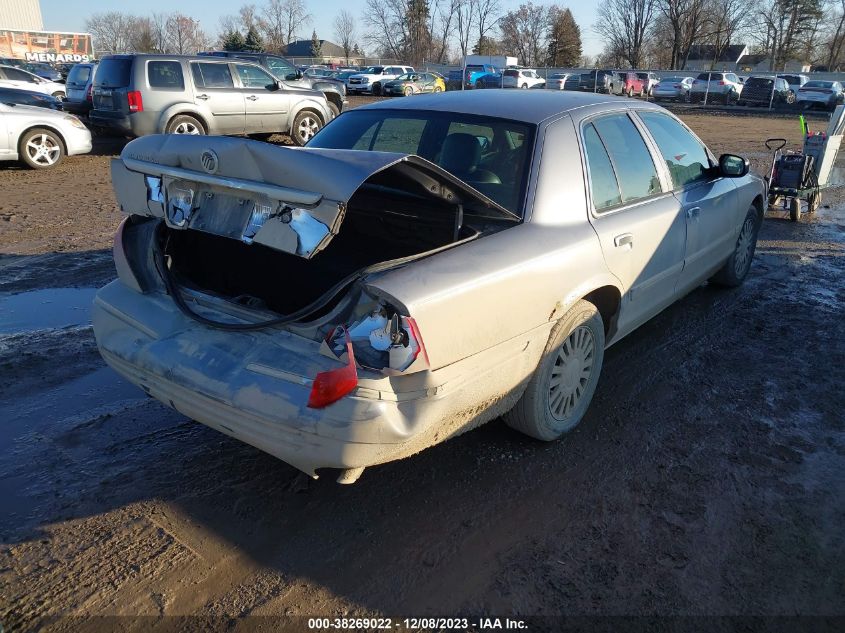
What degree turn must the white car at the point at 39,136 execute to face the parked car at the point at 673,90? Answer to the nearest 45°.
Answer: approximately 45° to its left

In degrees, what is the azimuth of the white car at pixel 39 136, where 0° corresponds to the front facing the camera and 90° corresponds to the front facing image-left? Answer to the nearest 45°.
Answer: approximately 270°

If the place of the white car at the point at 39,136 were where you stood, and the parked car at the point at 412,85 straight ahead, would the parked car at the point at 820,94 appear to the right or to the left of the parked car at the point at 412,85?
right

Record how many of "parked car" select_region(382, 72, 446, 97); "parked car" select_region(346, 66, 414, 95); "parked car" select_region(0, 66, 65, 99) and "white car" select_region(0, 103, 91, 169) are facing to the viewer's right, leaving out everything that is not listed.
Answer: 2

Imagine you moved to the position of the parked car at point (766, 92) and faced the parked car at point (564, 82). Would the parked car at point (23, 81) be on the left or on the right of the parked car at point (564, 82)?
left

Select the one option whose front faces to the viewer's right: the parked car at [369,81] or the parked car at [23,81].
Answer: the parked car at [23,81]

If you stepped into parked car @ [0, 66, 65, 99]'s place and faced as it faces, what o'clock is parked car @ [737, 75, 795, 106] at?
parked car @ [737, 75, 795, 106] is roughly at 12 o'clock from parked car @ [0, 66, 65, 99].

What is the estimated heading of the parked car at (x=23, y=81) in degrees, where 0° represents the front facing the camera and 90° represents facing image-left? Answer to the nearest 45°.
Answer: approximately 270°

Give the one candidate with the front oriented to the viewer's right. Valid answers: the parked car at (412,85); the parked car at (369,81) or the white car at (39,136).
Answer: the white car

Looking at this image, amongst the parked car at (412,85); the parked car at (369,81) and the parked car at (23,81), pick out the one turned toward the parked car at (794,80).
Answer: the parked car at (23,81)

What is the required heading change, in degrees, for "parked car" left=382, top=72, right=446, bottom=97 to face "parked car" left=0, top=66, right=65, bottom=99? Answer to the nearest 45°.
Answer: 0° — it already faces it

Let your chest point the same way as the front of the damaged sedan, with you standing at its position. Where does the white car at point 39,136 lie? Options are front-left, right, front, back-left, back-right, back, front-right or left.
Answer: left
